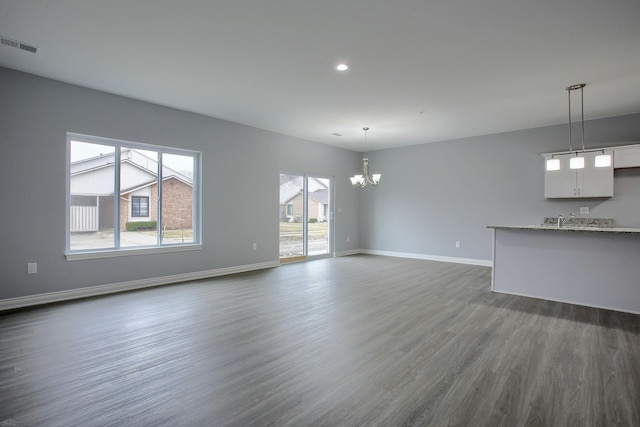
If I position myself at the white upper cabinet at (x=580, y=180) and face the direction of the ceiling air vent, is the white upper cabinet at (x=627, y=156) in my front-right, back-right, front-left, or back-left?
back-left

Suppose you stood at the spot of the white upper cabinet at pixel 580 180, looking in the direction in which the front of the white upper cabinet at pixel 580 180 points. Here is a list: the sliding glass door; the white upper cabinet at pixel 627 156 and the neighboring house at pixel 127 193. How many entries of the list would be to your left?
1

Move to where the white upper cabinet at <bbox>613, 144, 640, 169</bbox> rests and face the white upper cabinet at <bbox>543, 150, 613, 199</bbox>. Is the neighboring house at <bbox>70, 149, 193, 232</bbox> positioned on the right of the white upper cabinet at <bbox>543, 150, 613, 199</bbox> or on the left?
left

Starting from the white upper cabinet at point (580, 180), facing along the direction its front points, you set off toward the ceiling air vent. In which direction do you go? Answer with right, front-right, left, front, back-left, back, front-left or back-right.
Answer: front-right

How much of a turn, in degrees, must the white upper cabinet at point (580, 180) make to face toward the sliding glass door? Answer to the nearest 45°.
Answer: approximately 90° to its right

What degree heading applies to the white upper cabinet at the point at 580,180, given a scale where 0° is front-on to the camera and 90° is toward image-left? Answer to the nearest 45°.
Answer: approximately 0°

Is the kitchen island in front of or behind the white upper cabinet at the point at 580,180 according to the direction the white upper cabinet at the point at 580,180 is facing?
in front

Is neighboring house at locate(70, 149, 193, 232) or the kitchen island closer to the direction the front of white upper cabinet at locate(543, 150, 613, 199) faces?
the kitchen island

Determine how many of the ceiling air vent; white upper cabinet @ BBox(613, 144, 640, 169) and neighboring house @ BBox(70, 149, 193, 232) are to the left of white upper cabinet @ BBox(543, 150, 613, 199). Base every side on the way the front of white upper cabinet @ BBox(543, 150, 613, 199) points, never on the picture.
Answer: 1

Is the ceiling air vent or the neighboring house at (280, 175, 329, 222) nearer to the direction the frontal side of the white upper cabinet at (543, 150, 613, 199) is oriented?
the ceiling air vent

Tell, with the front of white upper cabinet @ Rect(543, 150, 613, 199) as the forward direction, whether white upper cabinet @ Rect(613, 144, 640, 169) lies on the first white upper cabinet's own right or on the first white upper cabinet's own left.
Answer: on the first white upper cabinet's own left

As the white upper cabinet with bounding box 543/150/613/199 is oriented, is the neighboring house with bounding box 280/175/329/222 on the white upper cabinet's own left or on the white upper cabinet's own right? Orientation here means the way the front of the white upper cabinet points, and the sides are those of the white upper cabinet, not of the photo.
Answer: on the white upper cabinet's own right

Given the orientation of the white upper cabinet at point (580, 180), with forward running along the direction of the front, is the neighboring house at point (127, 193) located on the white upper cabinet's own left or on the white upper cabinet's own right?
on the white upper cabinet's own right
